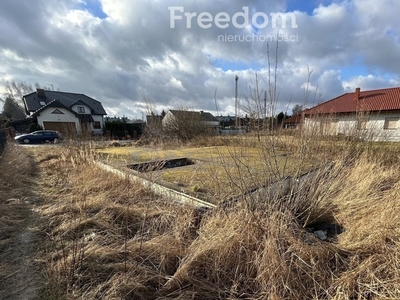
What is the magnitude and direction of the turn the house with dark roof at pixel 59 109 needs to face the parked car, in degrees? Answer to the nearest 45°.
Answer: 0° — it already faces it

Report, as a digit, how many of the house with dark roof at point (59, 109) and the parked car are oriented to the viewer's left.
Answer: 1

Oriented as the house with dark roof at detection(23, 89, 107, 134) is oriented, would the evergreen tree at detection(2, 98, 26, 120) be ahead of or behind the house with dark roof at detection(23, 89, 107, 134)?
behind

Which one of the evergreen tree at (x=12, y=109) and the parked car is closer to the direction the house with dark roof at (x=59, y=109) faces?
the parked car

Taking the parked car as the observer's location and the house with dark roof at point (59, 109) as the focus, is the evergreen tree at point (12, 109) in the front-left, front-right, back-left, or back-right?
front-left

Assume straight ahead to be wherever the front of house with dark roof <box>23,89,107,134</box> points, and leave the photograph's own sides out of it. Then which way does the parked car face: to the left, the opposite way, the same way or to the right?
to the right

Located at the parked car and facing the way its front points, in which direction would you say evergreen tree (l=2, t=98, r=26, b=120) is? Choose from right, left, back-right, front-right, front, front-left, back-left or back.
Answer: right

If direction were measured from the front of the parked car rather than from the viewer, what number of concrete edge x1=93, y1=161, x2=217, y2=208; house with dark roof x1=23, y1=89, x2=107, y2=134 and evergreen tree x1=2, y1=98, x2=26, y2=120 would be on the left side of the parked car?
1

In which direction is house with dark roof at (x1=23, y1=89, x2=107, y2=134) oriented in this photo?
toward the camera

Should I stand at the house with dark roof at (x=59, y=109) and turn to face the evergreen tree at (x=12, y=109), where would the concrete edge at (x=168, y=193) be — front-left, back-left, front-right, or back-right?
back-left

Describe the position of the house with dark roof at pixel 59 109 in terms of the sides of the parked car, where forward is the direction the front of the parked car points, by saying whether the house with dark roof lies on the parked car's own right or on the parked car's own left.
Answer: on the parked car's own right

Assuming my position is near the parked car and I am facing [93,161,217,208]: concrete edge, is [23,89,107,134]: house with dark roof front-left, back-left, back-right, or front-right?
back-left

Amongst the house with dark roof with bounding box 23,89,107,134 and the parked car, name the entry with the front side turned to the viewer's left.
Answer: the parked car

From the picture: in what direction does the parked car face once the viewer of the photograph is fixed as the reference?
facing to the left of the viewer

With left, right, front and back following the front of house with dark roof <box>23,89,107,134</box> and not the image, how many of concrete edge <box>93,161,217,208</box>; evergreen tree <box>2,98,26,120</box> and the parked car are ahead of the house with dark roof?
2

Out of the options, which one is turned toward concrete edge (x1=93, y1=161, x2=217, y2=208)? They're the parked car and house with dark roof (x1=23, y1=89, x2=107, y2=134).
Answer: the house with dark roof

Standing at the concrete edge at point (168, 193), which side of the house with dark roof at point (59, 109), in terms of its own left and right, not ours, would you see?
front

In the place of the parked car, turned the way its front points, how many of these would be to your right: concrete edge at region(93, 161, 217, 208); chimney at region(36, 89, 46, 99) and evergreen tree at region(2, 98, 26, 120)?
2

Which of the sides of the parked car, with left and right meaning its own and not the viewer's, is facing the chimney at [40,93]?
right
